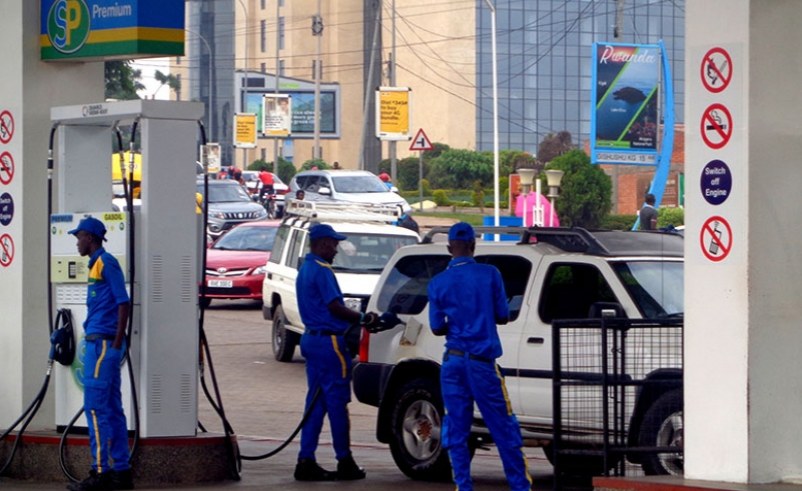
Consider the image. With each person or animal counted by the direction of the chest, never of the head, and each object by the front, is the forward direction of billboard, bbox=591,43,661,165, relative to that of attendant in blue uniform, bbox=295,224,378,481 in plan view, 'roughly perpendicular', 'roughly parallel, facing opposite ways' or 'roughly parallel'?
roughly perpendicular

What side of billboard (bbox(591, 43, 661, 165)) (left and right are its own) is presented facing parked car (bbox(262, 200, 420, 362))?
front

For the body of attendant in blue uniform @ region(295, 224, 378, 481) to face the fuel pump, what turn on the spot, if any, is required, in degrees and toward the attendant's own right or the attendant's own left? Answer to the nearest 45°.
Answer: approximately 180°

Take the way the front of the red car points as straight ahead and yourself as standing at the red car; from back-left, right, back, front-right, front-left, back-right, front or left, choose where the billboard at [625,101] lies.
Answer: back

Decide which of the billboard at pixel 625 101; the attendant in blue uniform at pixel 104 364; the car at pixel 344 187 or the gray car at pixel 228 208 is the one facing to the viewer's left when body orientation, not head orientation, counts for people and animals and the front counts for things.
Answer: the attendant in blue uniform

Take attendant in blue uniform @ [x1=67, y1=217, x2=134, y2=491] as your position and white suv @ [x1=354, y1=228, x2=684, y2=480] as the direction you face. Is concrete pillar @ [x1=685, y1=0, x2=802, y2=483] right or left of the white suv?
right

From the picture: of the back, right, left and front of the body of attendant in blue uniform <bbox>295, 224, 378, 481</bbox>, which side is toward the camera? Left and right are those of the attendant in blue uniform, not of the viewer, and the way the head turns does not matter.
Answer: right
